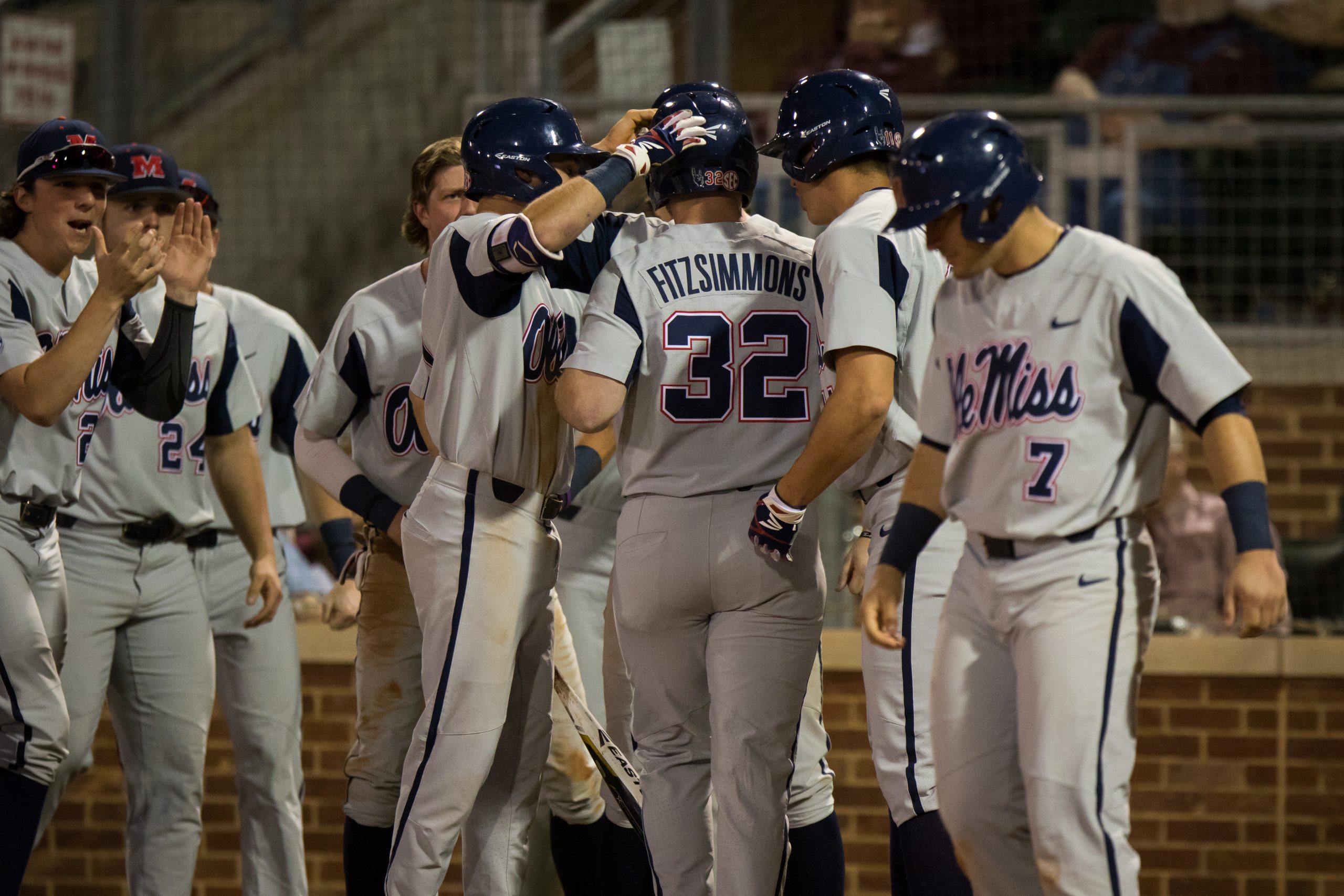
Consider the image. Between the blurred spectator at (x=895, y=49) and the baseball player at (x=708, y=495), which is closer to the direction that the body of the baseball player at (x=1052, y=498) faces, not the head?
the baseball player

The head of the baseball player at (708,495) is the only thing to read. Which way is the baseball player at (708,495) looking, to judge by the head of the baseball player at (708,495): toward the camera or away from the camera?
away from the camera

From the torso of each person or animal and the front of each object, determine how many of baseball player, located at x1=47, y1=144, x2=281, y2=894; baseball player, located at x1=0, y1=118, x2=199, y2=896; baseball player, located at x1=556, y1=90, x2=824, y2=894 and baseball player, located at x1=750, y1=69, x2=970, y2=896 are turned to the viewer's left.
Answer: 1

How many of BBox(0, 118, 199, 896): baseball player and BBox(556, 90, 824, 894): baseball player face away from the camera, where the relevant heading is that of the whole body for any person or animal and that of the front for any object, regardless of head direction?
1

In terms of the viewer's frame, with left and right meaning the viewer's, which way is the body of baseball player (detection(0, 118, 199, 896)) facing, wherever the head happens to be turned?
facing the viewer and to the right of the viewer

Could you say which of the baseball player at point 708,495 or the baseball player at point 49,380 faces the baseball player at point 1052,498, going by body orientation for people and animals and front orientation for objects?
the baseball player at point 49,380

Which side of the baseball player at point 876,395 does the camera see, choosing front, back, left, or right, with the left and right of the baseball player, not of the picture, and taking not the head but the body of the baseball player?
left

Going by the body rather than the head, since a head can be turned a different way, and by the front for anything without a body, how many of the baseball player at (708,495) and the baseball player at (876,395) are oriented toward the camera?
0

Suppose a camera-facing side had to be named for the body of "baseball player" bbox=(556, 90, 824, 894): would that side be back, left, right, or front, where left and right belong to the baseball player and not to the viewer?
back

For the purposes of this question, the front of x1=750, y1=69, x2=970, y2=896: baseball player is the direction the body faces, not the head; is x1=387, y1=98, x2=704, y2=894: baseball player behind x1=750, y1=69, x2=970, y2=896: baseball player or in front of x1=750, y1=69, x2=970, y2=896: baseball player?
in front

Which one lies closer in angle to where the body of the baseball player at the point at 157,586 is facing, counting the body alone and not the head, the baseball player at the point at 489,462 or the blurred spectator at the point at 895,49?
the baseball player

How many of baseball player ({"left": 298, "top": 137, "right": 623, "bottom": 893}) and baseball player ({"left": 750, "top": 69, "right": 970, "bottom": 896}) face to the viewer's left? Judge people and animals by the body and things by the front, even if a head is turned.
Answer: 1

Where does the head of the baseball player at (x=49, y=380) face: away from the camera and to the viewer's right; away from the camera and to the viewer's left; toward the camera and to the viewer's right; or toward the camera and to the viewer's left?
toward the camera and to the viewer's right
